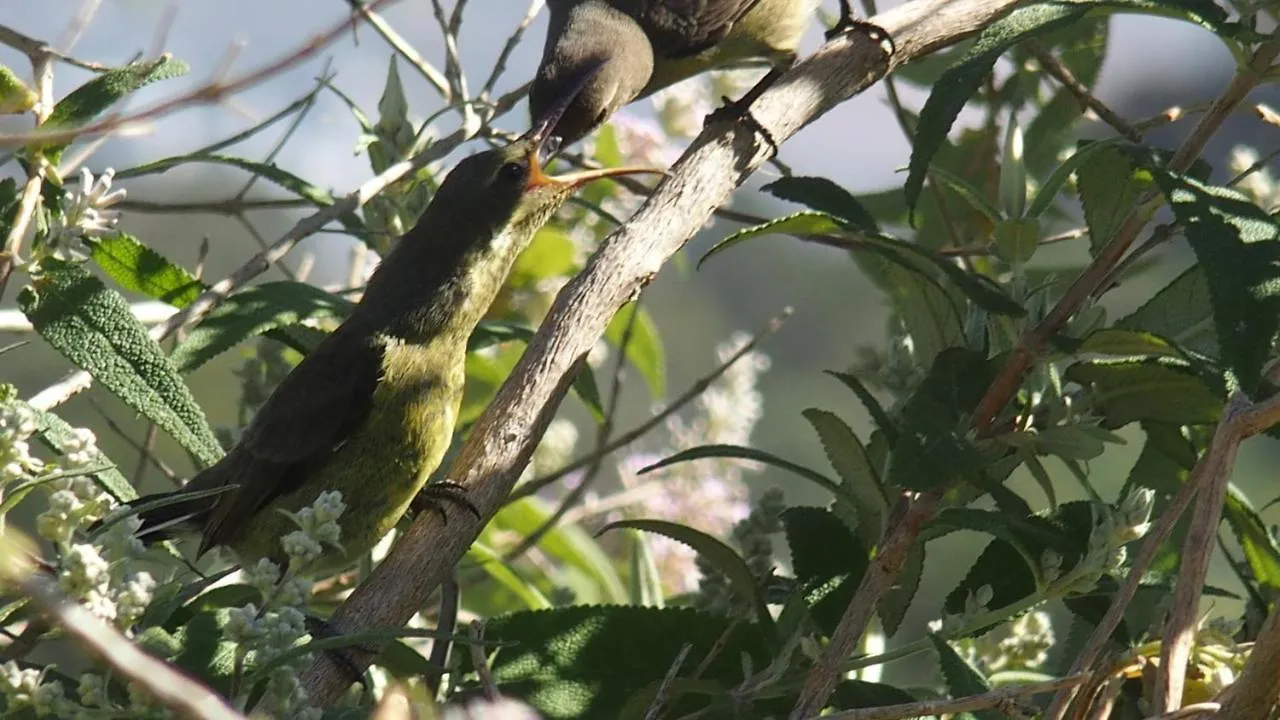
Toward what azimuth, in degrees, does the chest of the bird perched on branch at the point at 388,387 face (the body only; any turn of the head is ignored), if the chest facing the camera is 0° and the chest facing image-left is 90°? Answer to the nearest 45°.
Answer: approximately 270°

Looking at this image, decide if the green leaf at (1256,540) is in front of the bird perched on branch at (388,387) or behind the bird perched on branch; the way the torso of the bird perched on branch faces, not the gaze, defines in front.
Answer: in front

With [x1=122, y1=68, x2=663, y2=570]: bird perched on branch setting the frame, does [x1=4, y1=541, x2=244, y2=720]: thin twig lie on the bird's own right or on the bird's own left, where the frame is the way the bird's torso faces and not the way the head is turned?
on the bird's own right

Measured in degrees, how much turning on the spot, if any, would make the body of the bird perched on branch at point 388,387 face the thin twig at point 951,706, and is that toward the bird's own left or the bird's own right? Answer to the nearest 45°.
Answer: approximately 45° to the bird's own right

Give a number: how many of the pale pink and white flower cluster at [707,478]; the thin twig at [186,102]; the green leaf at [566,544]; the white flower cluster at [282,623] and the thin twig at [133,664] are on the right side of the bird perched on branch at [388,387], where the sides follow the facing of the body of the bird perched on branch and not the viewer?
3
